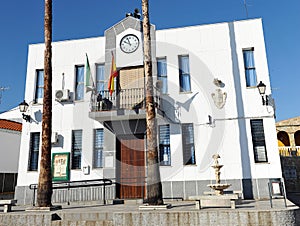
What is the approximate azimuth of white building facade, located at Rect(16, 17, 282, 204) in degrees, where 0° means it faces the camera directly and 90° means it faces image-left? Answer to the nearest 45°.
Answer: approximately 0°

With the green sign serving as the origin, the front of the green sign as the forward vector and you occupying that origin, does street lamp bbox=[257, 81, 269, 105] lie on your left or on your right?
on your left

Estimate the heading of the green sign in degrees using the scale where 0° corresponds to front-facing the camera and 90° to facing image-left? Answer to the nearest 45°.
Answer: approximately 0°
